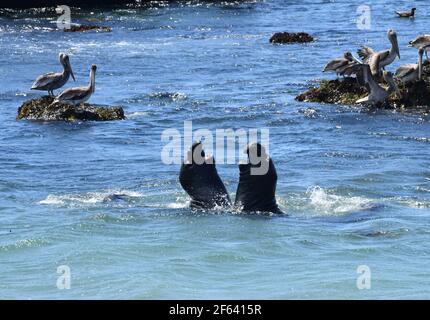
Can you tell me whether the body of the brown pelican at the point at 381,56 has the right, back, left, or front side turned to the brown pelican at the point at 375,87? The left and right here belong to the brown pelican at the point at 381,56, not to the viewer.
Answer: right

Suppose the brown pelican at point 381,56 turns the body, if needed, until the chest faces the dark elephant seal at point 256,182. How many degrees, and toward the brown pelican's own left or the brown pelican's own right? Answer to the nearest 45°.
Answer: approximately 90° to the brown pelican's own right

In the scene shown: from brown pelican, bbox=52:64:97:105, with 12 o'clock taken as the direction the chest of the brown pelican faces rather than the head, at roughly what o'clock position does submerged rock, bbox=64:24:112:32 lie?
The submerged rock is roughly at 9 o'clock from the brown pelican.

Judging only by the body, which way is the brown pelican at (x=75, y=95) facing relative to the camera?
to the viewer's right

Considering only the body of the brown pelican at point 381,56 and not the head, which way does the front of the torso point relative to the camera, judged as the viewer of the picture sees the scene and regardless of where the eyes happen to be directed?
to the viewer's right
